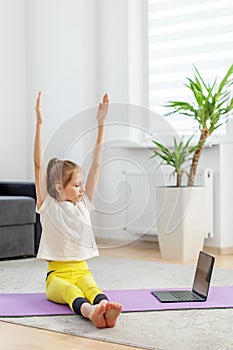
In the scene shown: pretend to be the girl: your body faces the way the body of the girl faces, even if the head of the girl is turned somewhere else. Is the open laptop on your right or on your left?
on your left

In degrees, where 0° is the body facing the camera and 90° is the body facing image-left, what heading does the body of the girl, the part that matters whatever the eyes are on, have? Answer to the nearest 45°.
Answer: approximately 315°

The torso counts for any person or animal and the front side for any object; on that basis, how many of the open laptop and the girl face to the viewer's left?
1

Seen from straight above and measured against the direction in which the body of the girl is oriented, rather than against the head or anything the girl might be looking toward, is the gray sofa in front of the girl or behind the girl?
behind

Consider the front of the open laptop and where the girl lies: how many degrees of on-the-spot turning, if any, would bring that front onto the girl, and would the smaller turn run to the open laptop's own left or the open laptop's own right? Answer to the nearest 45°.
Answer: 0° — it already faces them

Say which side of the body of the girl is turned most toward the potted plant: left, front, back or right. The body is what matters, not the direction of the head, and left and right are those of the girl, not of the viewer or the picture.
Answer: left

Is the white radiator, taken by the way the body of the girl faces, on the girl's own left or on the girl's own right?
on the girl's own left

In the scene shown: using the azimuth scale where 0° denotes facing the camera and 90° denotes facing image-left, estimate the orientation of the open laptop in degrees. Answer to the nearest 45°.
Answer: approximately 90°
